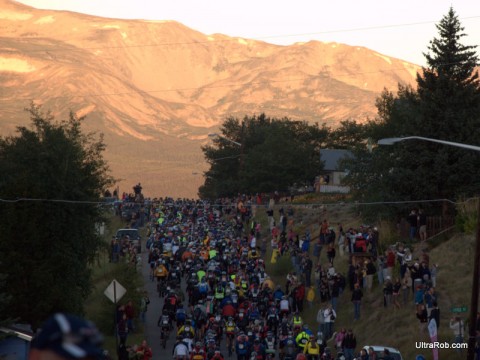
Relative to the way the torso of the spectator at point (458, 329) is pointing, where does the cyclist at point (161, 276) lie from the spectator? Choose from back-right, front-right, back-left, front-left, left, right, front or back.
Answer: front-right

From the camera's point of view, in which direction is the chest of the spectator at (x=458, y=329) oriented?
to the viewer's left

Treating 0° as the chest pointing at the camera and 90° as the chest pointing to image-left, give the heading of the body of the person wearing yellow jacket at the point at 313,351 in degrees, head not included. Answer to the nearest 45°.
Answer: approximately 180°

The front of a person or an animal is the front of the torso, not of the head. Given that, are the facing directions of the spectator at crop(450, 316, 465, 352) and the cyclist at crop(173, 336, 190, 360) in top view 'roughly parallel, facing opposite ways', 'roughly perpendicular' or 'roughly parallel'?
roughly perpendicular

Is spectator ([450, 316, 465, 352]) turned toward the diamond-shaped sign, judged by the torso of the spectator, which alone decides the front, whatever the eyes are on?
yes
